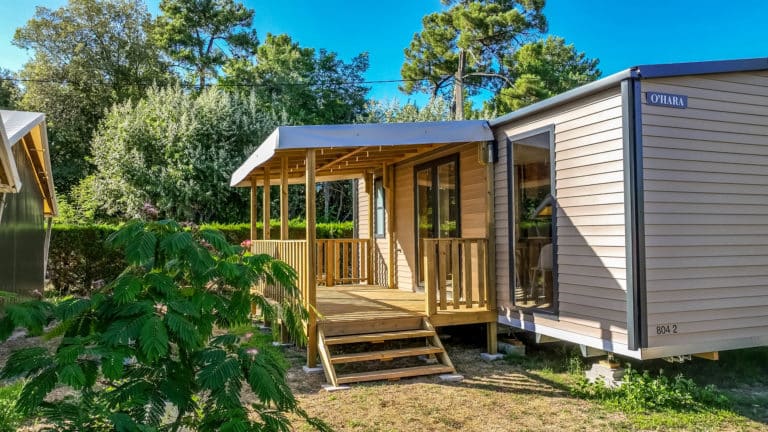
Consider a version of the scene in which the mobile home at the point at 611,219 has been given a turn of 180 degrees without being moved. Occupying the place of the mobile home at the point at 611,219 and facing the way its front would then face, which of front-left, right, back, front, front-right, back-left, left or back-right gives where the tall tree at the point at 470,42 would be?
front-left

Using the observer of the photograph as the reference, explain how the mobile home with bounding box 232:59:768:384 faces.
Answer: facing the viewer and to the left of the viewer

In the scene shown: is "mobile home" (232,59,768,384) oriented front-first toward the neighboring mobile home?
no

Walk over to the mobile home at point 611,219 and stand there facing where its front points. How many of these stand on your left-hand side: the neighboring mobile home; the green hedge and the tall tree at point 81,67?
0

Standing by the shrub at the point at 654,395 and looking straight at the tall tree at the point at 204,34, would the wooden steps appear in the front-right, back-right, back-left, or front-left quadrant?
front-left

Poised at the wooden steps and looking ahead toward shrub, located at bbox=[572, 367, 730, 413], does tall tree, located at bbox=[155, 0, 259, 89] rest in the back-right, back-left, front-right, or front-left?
back-left

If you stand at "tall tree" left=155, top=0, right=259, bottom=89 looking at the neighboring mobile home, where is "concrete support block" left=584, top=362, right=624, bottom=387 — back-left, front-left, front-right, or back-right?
front-left

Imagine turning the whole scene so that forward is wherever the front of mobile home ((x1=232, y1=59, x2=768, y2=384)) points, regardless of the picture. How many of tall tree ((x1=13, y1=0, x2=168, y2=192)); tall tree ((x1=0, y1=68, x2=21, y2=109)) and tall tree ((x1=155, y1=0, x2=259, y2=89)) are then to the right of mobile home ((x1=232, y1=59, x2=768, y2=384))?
3

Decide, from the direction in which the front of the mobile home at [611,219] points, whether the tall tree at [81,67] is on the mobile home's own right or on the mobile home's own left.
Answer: on the mobile home's own right

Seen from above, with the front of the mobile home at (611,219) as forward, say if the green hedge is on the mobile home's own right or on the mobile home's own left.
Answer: on the mobile home's own right

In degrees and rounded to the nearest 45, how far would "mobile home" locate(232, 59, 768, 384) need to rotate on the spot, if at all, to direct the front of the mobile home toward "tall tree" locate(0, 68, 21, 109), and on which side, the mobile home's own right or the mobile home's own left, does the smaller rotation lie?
approximately 90° to the mobile home's own right

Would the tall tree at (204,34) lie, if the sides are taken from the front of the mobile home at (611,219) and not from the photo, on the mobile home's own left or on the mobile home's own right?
on the mobile home's own right
